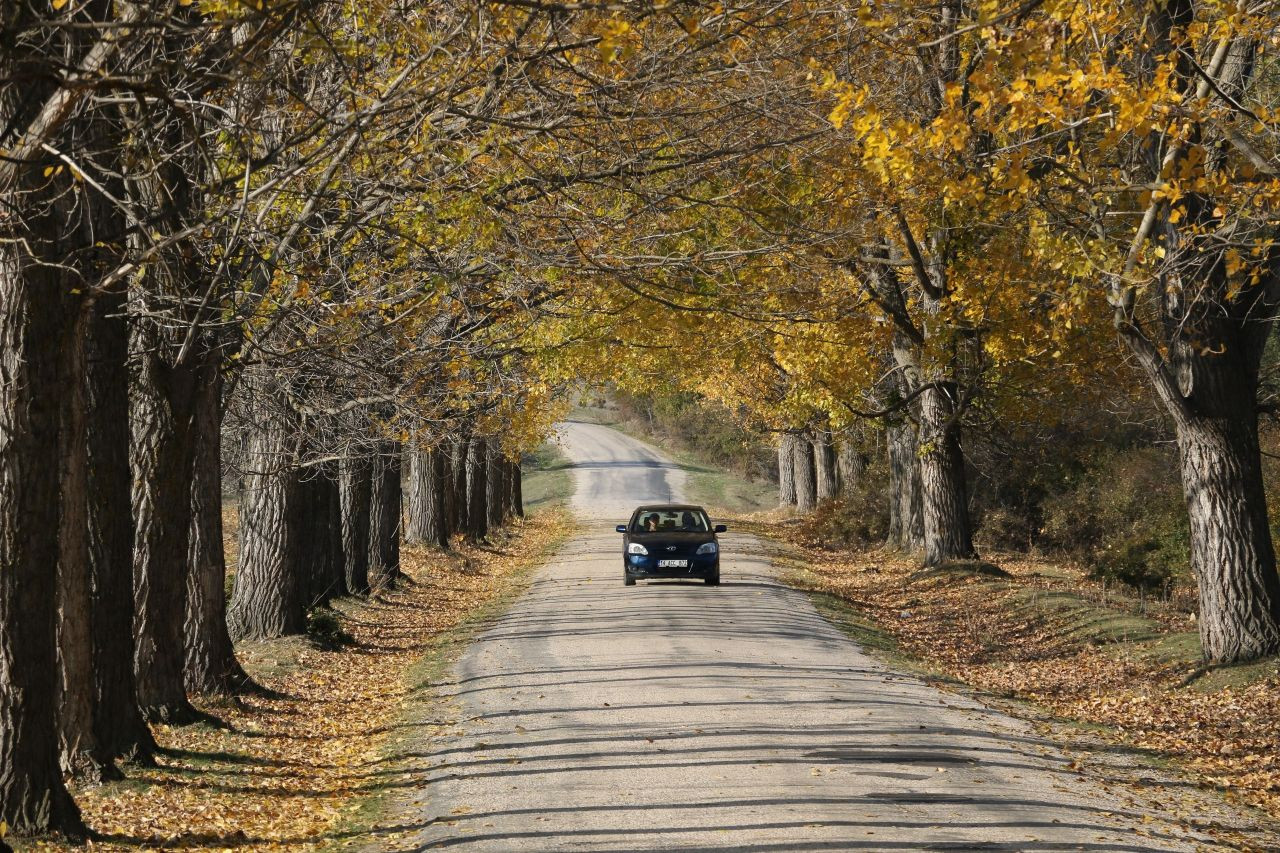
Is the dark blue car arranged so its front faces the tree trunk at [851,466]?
no

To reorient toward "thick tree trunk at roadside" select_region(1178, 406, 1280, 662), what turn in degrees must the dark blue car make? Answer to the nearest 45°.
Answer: approximately 45° to its left

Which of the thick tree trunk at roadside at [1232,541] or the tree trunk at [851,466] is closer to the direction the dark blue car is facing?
the thick tree trunk at roadside

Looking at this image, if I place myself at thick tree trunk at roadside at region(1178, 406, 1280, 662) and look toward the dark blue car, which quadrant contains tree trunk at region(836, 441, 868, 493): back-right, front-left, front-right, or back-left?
front-right

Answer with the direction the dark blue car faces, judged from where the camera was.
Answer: facing the viewer

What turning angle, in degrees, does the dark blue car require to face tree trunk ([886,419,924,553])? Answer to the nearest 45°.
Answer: approximately 135° to its left

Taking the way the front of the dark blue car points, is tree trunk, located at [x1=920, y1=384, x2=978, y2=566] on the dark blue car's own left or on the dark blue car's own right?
on the dark blue car's own left
